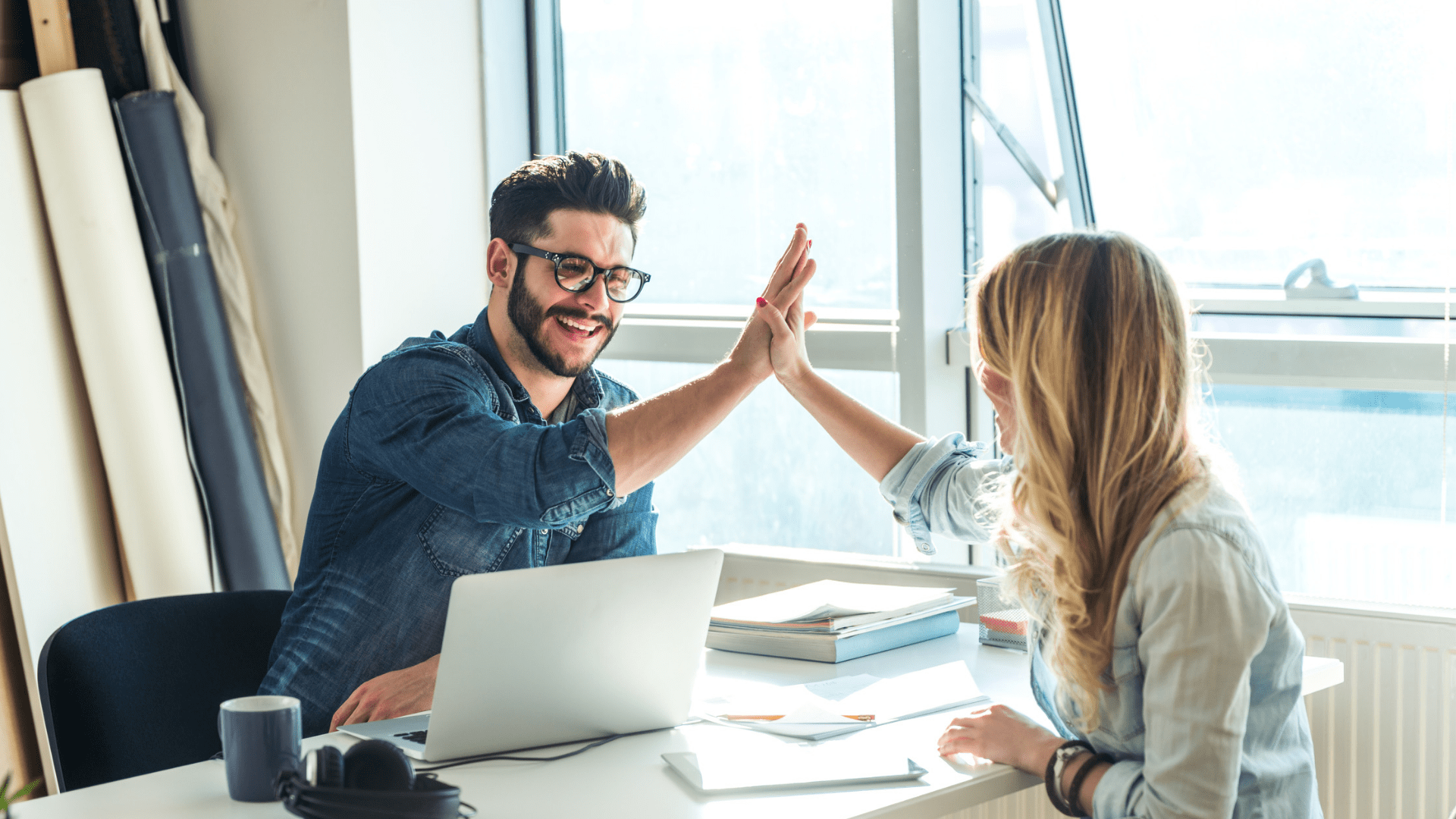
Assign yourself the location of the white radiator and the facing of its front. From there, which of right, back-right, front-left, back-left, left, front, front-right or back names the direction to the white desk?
front-right

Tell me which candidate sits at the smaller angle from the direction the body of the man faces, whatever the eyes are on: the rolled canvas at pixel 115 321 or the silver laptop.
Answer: the silver laptop

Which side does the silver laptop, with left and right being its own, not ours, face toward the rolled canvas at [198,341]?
front

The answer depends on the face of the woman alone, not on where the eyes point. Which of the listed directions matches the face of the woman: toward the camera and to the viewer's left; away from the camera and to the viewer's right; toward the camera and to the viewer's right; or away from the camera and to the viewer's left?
away from the camera and to the viewer's left

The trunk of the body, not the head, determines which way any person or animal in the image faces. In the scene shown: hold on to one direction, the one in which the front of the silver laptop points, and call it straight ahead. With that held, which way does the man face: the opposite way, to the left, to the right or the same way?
the opposite way

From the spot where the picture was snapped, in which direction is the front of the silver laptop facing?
facing away from the viewer and to the left of the viewer

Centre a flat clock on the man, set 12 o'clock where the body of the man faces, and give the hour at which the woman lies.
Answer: The woman is roughly at 12 o'clock from the man.

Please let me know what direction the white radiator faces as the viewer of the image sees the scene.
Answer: facing the viewer

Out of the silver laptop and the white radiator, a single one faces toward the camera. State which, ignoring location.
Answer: the white radiator

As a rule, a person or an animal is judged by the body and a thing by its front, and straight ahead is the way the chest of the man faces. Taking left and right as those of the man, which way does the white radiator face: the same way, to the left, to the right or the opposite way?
to the right

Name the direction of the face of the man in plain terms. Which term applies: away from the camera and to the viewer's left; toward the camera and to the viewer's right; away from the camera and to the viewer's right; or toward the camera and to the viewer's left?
toward the camera and to the viewer's right

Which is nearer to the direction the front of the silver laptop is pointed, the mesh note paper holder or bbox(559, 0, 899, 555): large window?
the large window

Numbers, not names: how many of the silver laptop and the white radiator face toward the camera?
1

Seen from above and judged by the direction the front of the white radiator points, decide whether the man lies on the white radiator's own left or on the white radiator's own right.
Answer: on the white radiator's own right
